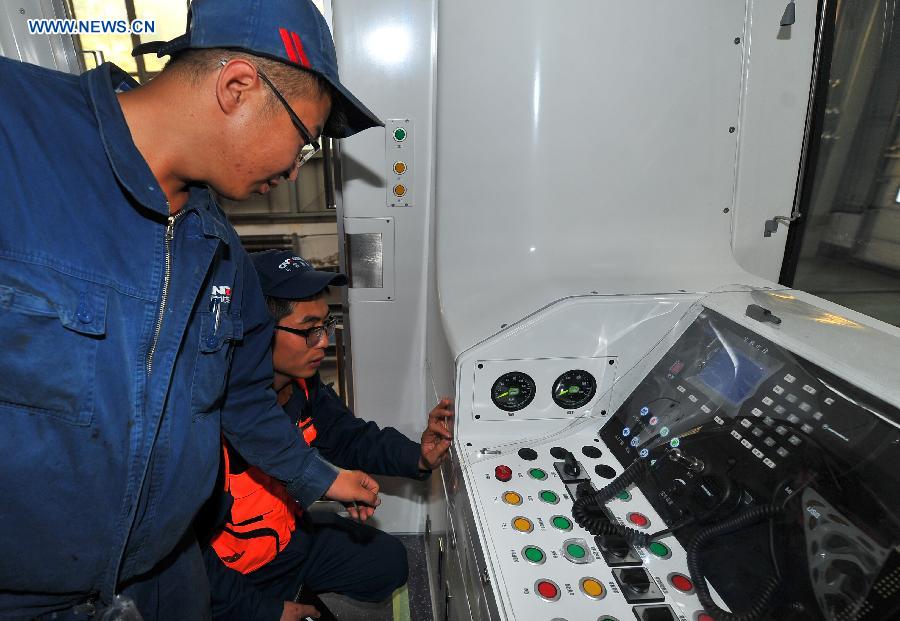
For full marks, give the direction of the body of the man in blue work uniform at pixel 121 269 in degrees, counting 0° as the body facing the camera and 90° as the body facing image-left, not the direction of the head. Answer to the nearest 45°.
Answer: approximately 315°

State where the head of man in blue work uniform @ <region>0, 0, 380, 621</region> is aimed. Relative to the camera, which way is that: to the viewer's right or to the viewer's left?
to the viewer's right
